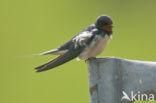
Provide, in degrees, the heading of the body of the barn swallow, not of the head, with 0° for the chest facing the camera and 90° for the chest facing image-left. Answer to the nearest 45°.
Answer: approximately 270°
